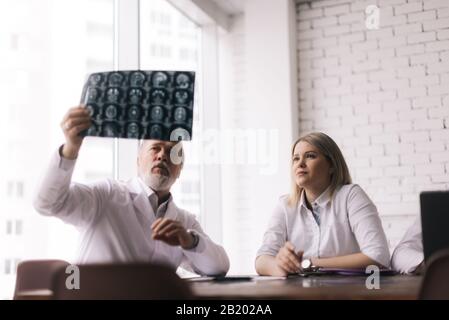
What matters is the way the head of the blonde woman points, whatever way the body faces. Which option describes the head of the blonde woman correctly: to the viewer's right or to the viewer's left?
to the viewer's left

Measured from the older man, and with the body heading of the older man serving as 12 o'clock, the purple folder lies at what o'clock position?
The purple folder is roughly at 11 o'clock from the older man.

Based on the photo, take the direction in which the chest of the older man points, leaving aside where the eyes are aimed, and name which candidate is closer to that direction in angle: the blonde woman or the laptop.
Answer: the laptop

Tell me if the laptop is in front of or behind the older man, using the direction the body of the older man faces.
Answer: in front

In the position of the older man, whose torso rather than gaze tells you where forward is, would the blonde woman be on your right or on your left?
on your left

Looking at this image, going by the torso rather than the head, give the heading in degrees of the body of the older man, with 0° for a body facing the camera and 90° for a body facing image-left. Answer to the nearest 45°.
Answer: approximately 315°
